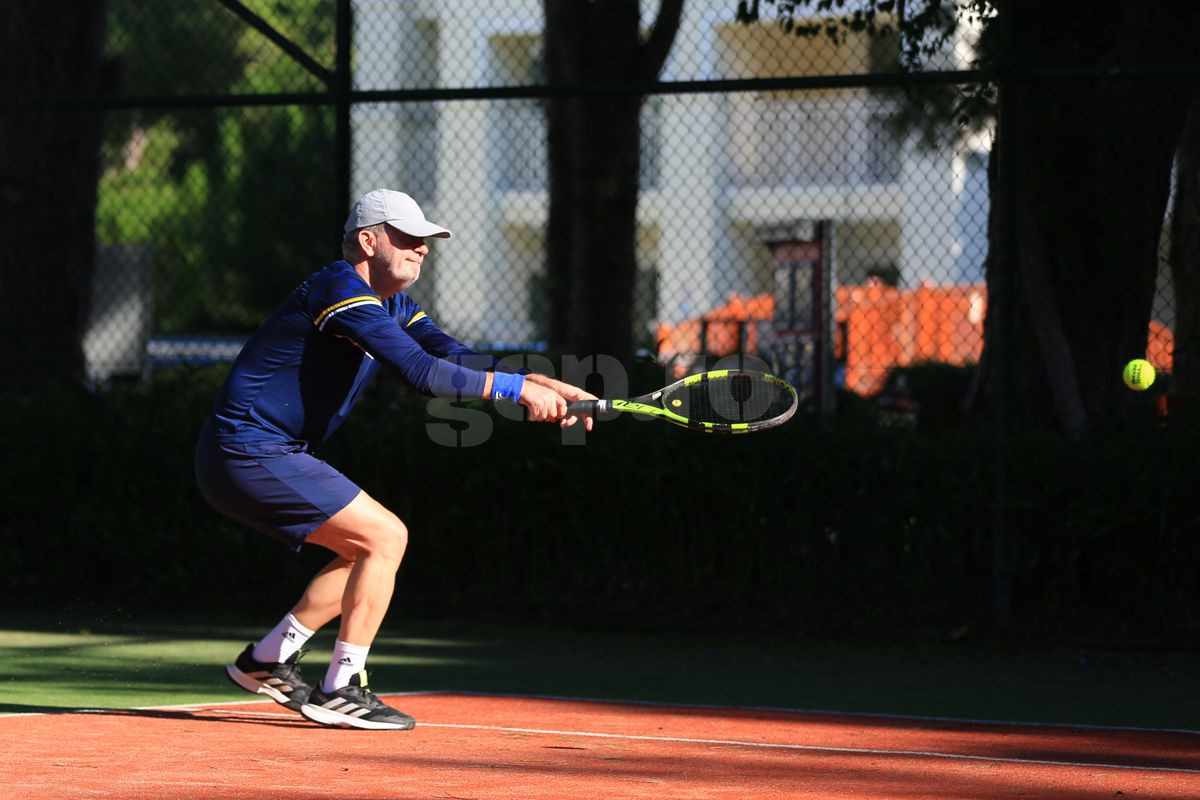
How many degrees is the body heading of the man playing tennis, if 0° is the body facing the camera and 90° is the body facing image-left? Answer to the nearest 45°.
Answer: approximately 270°

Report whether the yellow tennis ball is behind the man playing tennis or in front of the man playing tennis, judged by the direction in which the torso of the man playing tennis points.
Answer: in front

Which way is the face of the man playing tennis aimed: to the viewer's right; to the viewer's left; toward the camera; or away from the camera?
to the viewer's right

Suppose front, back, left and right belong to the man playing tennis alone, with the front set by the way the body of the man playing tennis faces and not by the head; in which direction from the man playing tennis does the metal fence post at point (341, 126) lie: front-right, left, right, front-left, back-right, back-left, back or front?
left

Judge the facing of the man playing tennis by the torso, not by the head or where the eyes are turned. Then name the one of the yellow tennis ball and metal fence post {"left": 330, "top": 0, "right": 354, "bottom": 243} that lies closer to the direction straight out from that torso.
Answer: the yellow tennis ball
